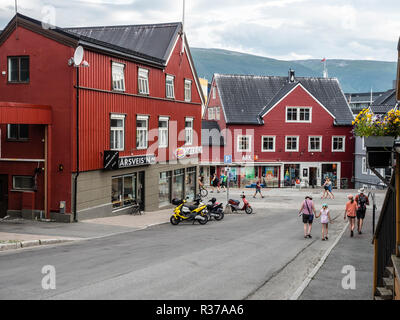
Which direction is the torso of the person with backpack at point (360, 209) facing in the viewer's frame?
away from the camera

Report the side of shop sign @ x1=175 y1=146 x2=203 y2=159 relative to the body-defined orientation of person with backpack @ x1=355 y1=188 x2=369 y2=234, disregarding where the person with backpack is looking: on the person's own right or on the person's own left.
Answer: on the person's own left

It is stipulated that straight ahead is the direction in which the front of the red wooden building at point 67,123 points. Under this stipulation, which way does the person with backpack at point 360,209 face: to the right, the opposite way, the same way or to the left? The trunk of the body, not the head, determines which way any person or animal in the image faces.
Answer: to the left

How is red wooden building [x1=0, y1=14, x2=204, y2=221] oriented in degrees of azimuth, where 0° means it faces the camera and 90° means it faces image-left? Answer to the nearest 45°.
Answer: approximately 315°

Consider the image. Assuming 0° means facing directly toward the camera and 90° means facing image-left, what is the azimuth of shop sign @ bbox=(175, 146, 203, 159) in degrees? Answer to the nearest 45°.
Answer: approximately 315°

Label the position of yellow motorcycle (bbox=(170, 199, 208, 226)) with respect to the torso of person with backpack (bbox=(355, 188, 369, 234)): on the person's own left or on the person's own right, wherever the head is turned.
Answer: on the person's own left

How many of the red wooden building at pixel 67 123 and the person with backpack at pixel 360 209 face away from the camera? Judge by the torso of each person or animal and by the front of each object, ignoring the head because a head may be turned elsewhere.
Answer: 1
